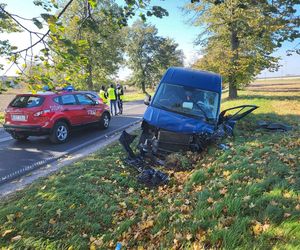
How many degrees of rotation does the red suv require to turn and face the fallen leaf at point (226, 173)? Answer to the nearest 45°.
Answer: approximately 90° to its right

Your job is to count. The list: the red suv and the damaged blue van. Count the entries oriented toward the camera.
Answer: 1

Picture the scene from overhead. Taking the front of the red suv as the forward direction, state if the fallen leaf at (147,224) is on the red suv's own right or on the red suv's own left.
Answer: on the red suv's own right

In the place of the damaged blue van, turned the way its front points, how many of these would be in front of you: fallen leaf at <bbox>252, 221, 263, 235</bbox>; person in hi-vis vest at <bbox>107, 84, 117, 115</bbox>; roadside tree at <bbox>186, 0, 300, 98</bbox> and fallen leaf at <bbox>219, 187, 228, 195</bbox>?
2

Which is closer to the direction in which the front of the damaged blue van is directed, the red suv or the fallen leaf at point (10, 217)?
the fallen leaf

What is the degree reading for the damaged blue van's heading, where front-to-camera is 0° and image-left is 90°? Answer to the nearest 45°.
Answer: approximately 0°

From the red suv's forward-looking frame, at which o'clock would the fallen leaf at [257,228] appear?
The fallen leaf is roughly at 4 o'clock from the red suv.

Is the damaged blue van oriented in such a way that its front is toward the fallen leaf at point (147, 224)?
yes

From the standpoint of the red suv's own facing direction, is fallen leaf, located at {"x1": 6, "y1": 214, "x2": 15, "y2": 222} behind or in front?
behind

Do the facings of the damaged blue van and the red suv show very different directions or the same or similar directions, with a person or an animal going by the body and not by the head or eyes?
very different directions

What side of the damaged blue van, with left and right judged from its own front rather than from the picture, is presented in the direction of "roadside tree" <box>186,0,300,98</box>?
back

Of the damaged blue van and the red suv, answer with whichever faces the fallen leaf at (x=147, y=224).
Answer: the damaged blue van

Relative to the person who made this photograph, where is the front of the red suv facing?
facing away from the viewer and to the right of the viewer

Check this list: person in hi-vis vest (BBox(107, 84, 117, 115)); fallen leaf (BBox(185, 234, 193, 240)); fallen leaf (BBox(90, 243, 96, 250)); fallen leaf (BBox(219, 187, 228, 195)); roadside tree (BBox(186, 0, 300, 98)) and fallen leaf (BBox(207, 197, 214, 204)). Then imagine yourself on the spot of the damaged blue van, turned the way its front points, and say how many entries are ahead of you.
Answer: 4
